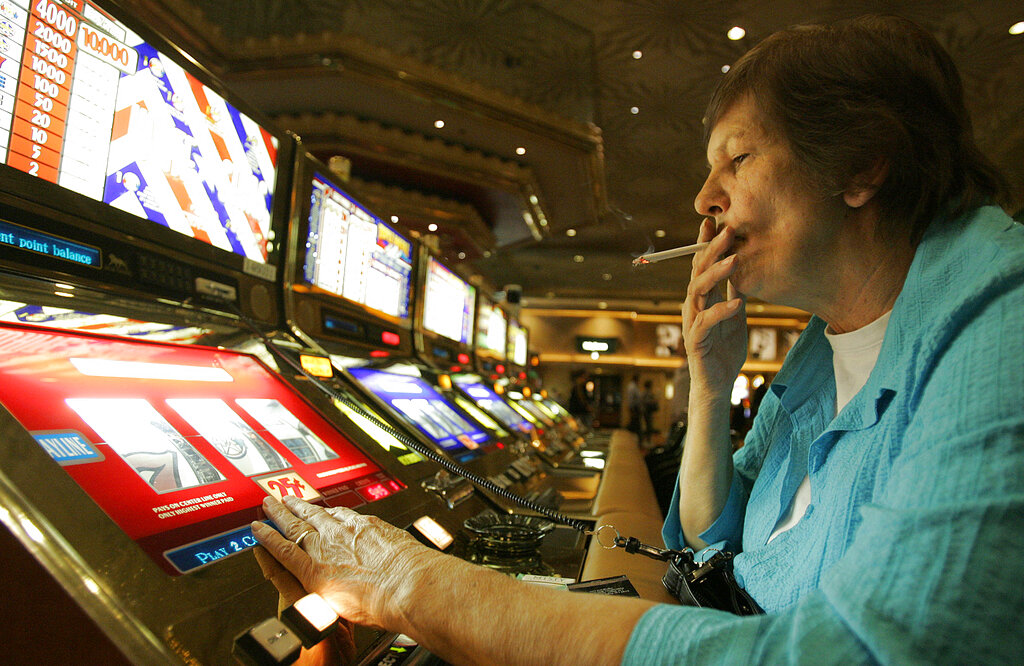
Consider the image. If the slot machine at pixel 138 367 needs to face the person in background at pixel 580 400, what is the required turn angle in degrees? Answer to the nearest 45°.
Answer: approximately 90° to its left

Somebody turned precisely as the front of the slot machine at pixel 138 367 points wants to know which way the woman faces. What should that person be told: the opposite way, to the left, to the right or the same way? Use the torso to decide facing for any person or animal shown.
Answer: the opposite way

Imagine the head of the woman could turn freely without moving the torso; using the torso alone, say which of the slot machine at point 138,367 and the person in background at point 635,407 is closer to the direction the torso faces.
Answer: the slot machine

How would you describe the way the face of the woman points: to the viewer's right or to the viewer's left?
to the viewer's left

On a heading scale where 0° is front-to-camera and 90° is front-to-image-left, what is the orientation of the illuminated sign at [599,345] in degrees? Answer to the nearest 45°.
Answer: approximately 0°

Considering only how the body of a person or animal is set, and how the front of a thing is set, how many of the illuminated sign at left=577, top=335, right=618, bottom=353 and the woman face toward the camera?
1

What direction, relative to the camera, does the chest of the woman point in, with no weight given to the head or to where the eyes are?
to the viewer's left

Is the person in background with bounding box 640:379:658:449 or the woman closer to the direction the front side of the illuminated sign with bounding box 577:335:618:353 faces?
the woman

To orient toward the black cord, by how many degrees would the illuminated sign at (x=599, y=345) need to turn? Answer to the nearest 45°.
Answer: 0° — it already faces it

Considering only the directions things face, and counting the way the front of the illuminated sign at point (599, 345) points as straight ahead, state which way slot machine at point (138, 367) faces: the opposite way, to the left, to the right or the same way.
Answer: to the left
